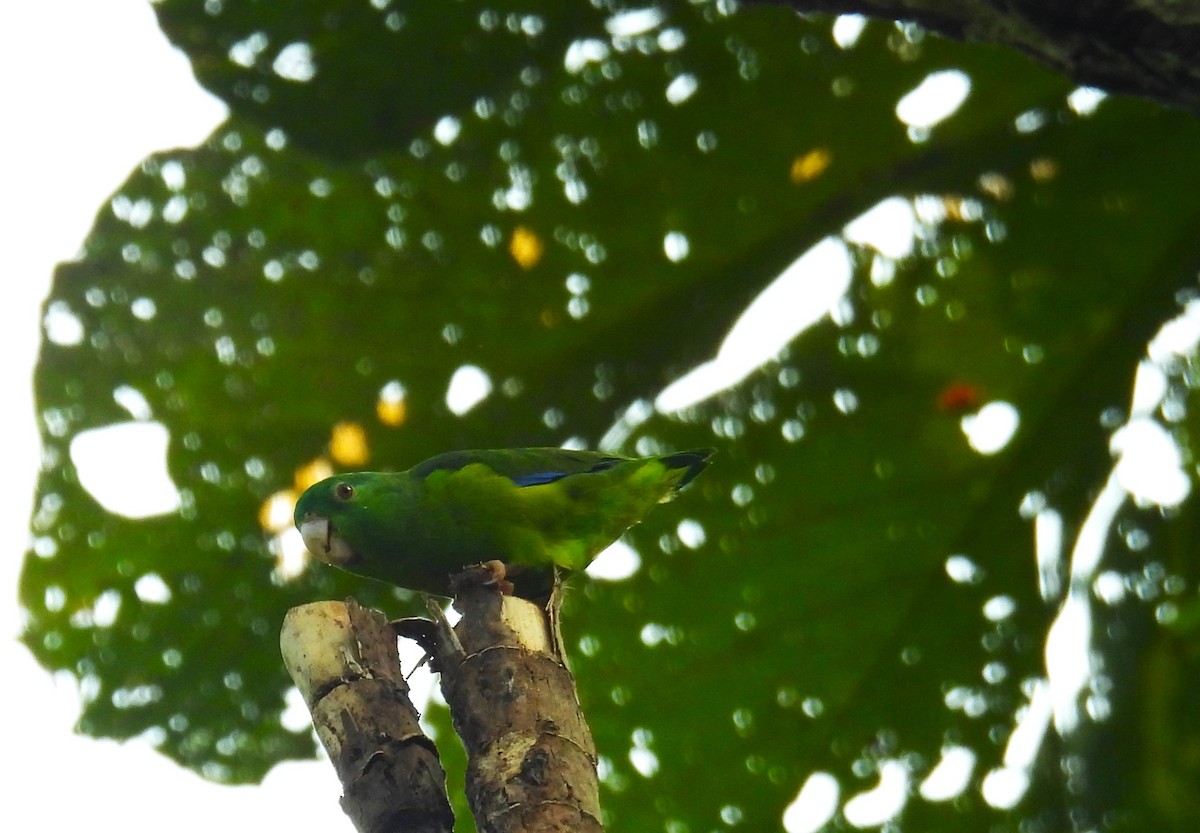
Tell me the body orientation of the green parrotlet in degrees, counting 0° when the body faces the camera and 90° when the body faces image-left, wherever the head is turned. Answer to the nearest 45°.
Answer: approximately 90°

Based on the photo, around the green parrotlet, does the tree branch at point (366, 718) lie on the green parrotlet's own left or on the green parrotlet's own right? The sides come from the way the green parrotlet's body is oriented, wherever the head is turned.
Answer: on the green parrotlet's own left

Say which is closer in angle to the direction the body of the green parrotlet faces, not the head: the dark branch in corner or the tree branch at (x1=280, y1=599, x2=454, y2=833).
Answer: the tree branch
